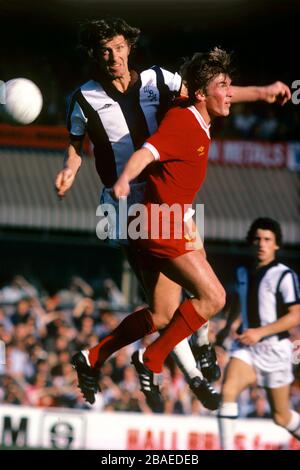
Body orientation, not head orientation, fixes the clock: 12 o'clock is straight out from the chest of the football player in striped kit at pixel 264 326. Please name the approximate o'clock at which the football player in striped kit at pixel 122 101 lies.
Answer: the football player in striped kit at pixel 122 101 is roughly at 11 o'clock from the football player in striped kit at pixel 264 326.

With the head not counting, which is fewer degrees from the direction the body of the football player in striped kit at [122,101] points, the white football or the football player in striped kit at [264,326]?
the white football

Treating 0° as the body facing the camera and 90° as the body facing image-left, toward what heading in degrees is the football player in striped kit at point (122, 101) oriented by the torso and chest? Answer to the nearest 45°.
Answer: approximately 0°

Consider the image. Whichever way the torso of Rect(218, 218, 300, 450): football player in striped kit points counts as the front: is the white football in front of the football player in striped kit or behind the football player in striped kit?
in front

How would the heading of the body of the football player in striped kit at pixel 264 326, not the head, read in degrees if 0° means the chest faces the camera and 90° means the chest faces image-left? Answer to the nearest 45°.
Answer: approximately 45°

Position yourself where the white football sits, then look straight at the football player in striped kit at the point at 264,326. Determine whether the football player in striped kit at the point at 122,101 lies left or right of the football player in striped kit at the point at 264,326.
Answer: right

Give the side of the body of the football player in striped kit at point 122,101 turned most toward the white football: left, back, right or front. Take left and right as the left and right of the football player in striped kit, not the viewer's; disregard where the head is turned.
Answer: right
